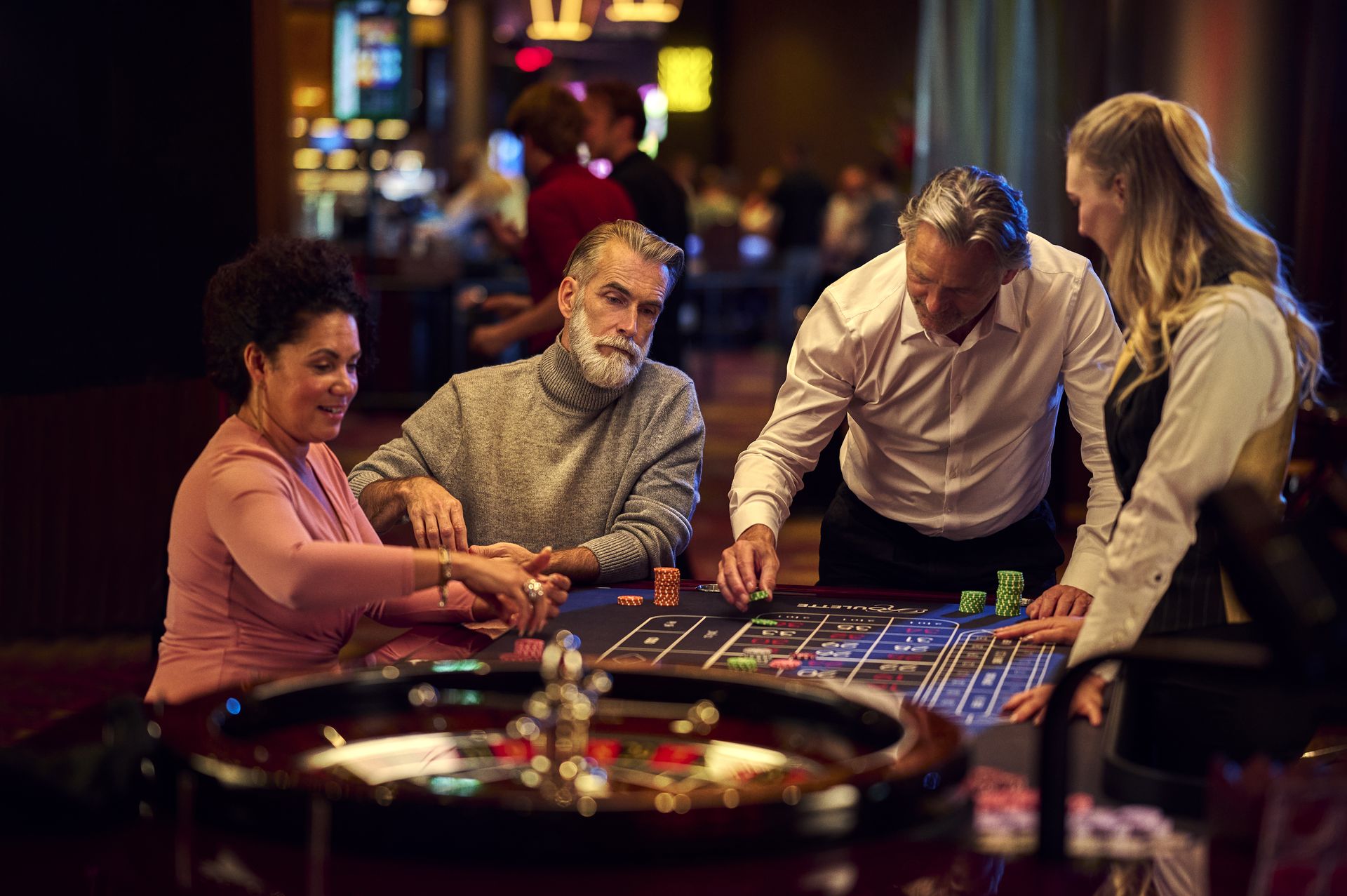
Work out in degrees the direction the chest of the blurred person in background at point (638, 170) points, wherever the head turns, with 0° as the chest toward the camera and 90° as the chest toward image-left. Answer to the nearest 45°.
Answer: approximately 90°

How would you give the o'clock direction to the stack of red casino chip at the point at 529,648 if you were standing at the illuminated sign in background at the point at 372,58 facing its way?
The stack of red casino chip is roughly at 12 o'clock from the illuminated sign in background.

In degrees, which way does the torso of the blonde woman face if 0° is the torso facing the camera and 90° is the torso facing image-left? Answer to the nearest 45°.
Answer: approximately 90°

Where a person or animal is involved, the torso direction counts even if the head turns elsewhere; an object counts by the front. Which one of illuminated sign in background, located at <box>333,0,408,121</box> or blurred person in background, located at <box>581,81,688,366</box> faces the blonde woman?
the illuminated sign in background

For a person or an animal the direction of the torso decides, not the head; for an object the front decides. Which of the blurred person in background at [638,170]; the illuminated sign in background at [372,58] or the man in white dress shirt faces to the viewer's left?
the blurred person in background

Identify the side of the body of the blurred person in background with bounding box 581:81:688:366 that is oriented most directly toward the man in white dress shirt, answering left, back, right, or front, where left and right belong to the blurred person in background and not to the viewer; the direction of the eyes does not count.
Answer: left

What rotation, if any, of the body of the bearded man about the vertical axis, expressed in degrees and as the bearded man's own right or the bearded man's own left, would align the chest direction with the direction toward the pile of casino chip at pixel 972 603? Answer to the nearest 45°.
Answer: approximately 45° to the bearded man's own left

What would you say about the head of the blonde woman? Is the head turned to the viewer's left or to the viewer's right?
to the viewer's left

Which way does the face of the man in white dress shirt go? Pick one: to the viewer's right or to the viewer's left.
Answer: to the viewer's left

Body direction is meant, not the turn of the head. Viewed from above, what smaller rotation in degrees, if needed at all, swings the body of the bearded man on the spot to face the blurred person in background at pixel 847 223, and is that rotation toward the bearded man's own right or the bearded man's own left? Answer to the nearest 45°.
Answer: approximately 180°
